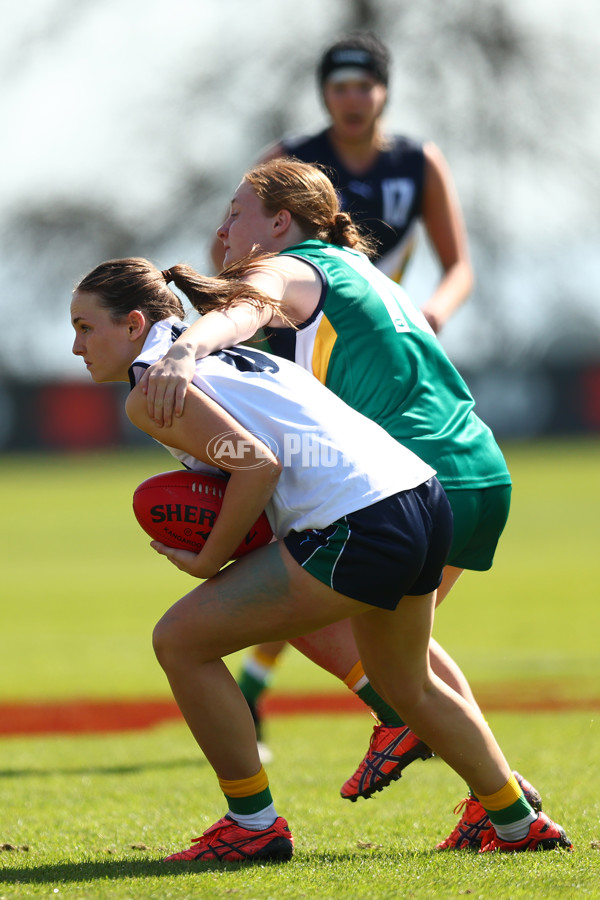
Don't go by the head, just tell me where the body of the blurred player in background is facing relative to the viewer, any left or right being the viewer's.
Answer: facing the viewer

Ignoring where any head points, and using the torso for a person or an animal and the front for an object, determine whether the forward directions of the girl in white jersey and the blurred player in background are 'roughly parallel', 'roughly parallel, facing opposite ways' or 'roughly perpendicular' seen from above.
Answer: roughly perpendicular

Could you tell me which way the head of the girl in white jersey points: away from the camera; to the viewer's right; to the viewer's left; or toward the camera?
to the viewer's left

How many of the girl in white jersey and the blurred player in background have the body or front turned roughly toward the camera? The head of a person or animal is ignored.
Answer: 1

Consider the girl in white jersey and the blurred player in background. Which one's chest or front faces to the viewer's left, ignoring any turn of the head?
the girl in white jersey

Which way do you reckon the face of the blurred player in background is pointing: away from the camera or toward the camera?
toward the camera

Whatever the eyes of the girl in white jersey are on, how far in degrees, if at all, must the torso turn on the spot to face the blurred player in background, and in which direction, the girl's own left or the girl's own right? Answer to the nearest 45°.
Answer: approximately 90° to the girl's own right

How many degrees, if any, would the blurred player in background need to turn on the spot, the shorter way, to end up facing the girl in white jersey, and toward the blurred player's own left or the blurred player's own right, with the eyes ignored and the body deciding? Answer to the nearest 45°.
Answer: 0° — they already face them

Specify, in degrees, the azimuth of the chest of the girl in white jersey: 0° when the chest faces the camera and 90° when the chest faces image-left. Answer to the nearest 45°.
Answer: approximately 90°
